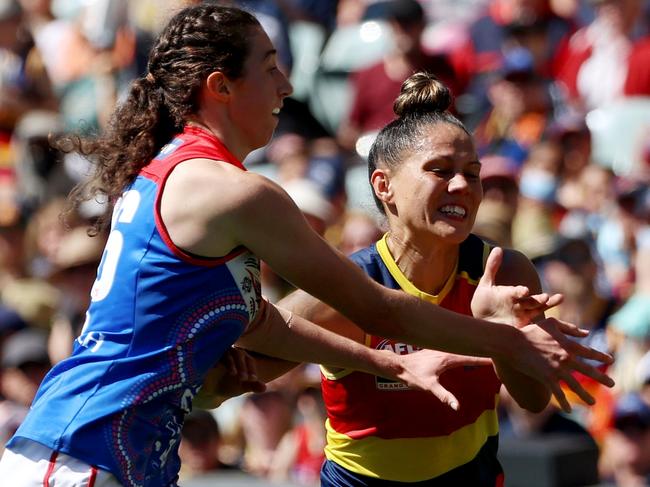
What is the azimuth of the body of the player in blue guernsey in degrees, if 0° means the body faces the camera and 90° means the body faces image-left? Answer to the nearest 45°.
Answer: approximately 270°

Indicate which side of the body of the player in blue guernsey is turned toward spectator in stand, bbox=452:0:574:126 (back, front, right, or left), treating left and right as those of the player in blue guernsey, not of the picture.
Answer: left

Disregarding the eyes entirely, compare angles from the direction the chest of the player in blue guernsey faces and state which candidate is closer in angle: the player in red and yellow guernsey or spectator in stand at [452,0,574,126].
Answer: the player in red and yellow guernsey

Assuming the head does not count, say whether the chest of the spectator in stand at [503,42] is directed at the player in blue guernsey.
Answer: yes

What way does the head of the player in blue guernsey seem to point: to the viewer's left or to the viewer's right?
to the viewer's right

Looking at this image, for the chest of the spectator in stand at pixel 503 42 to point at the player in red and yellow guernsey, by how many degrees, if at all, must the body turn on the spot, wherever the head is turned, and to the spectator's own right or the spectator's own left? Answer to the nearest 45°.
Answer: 0° — they already face them

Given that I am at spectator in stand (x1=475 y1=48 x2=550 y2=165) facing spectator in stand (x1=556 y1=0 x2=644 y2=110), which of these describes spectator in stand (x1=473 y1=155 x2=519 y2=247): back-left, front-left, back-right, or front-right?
back-right

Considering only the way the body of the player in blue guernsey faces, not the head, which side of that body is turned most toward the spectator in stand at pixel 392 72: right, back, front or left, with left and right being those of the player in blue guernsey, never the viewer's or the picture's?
left

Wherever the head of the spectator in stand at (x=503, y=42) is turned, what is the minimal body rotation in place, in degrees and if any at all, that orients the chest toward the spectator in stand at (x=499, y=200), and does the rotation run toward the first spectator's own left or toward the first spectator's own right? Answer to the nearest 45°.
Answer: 0° — they already face them

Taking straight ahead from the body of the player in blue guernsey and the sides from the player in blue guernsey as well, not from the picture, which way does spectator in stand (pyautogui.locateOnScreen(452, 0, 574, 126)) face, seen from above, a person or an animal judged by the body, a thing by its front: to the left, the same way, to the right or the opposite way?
to the right
